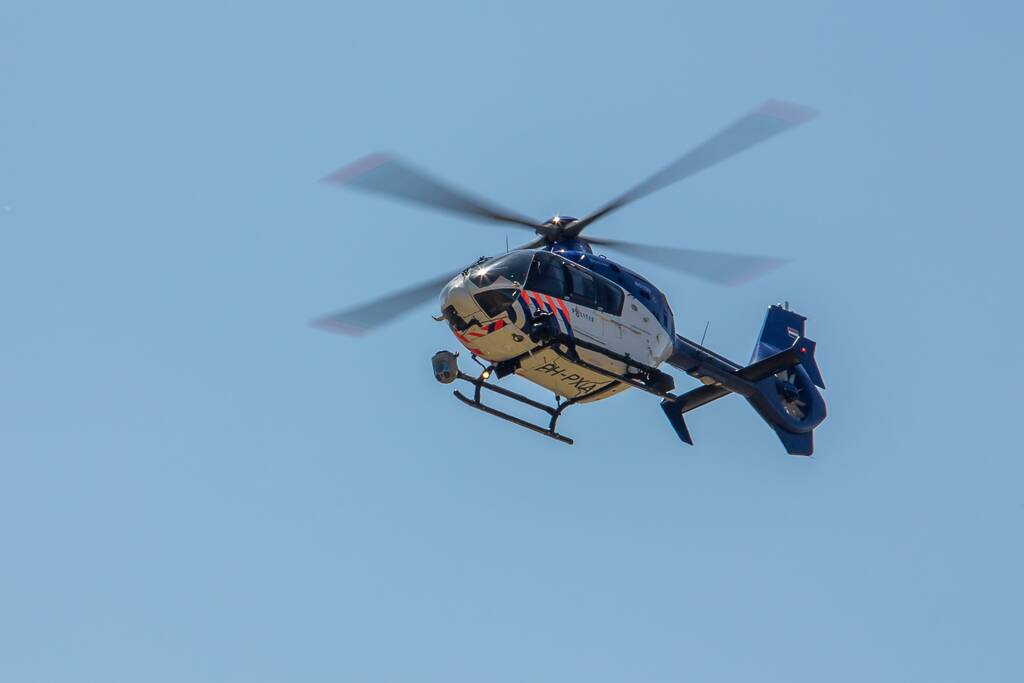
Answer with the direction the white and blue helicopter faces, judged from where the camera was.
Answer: facing the viewer and to the left of the viewer
